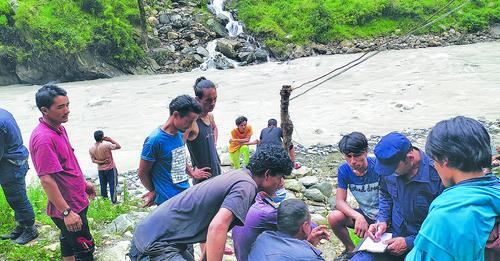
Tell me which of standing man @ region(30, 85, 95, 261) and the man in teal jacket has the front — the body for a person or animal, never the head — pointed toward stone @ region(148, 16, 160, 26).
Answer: the man in teal jacket

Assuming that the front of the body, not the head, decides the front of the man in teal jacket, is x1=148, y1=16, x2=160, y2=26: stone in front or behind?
in front

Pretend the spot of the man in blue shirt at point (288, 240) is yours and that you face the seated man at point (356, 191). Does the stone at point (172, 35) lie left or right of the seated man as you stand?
left

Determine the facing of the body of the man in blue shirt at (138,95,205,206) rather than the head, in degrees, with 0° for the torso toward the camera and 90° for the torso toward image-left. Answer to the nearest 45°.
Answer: approximately 315°

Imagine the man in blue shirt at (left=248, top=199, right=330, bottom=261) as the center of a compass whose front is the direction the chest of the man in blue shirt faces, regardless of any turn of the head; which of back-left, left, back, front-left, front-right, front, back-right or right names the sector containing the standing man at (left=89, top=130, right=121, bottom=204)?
left

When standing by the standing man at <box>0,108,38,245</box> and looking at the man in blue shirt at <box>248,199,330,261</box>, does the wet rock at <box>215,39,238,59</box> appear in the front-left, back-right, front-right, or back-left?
back-left

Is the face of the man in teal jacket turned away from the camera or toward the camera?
away from the camera

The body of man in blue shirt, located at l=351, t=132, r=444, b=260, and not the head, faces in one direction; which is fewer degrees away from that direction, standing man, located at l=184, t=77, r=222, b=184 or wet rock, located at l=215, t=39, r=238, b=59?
the standing man

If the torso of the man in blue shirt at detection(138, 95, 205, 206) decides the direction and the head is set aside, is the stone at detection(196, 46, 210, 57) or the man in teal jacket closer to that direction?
the man in teal jacket

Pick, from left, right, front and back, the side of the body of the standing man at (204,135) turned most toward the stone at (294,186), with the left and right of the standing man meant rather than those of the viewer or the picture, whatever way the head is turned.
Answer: left

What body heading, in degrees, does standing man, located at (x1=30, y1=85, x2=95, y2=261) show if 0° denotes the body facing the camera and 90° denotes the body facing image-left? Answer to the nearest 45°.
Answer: approximately 315°

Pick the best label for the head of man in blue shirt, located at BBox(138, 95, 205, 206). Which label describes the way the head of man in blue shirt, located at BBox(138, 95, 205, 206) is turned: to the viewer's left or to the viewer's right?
to the viewer's right

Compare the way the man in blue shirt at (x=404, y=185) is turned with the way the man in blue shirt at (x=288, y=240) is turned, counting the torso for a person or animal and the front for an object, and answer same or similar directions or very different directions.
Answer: very different directions
